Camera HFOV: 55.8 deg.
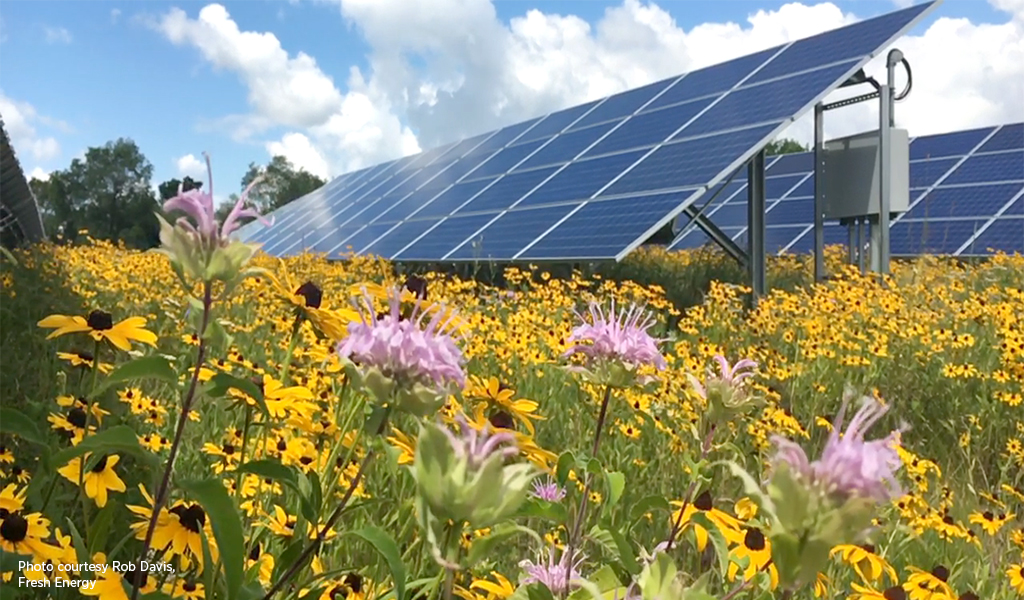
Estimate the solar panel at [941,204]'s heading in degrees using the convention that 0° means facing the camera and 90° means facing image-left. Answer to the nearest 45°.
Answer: approximately 45°

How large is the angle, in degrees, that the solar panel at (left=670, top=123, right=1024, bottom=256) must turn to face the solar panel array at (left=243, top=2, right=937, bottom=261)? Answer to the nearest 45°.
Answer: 0° — it already faces it

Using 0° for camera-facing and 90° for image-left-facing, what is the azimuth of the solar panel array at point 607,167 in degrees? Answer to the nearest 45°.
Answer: approximately 45°

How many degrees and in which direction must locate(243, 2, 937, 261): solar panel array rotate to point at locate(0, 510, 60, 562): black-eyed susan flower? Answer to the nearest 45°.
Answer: approximately 45° to its left

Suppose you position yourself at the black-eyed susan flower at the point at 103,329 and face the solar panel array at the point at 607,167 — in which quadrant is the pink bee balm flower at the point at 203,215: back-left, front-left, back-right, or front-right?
back-right

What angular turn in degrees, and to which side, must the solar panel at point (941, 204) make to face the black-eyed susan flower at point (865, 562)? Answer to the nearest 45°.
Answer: approximately 45° to its left
